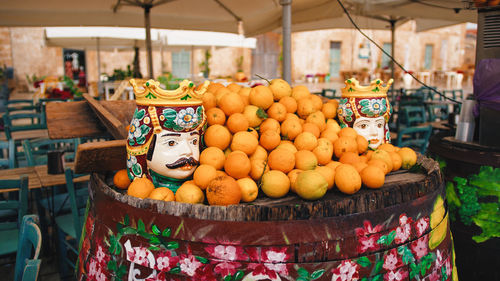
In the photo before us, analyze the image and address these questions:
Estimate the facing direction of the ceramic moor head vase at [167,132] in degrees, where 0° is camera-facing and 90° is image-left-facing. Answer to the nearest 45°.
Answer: approximately 315°

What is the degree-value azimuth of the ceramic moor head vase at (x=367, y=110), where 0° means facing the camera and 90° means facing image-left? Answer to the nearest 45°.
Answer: approximately 315°

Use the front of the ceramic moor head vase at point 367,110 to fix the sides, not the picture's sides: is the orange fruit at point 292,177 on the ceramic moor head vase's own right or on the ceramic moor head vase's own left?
on the ceramic moor head vase's own right

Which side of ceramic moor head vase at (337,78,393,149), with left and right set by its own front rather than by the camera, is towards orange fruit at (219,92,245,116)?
right
